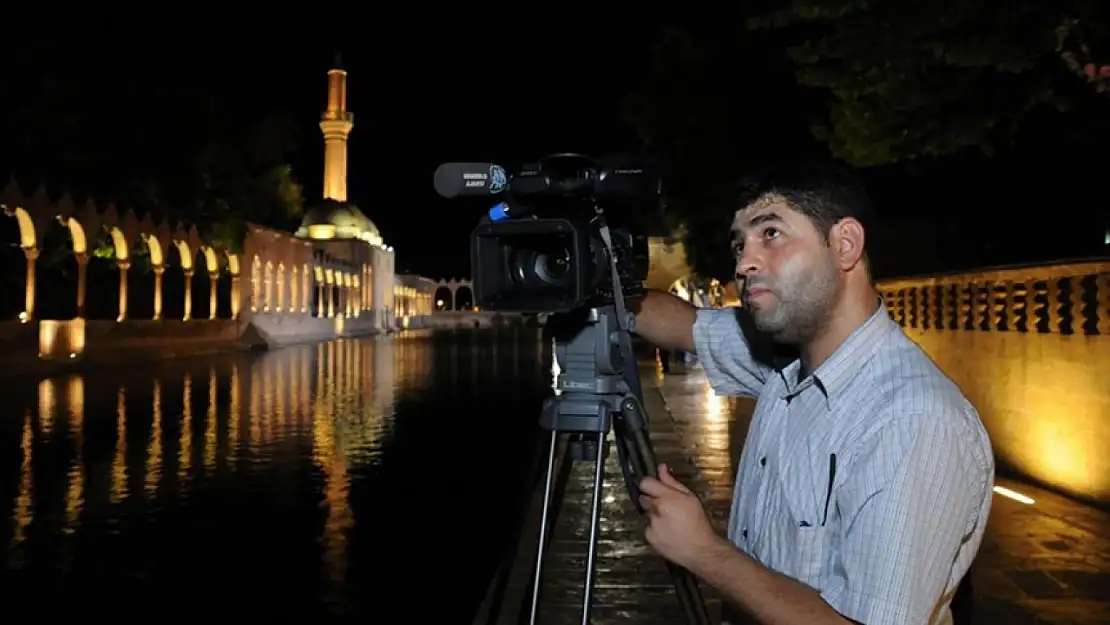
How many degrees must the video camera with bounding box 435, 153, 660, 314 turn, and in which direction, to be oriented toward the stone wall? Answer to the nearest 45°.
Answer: approximately 180°

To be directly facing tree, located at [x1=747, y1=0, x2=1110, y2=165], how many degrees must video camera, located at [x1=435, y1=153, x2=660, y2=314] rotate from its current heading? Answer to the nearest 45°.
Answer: approximately 180°

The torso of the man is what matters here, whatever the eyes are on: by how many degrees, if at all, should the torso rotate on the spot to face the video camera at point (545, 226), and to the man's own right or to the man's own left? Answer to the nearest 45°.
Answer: approximately 90° to the man's own right

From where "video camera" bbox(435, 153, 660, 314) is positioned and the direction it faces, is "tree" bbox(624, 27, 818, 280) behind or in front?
behind

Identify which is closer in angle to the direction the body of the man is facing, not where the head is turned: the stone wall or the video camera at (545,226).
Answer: the video camera

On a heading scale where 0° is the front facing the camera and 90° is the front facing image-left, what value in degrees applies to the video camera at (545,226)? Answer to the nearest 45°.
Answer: approximately 45°

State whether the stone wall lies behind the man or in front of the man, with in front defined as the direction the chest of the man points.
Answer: behind
